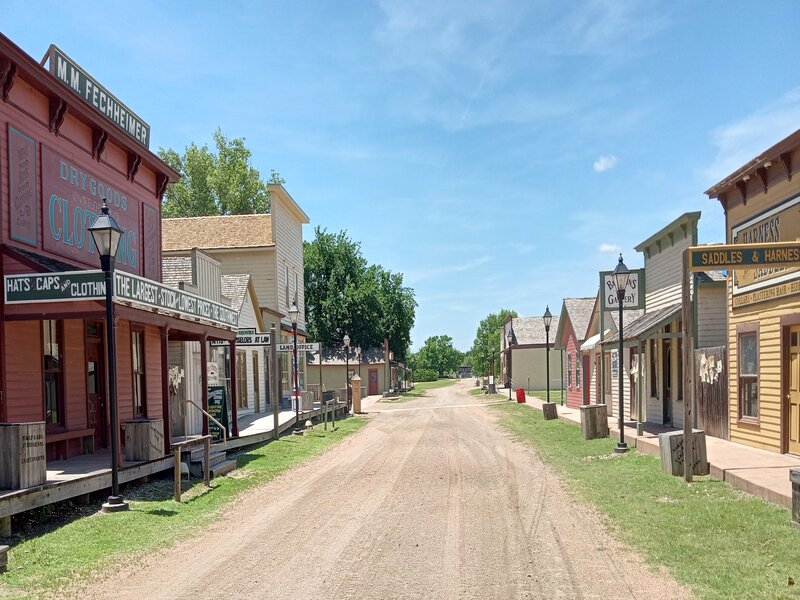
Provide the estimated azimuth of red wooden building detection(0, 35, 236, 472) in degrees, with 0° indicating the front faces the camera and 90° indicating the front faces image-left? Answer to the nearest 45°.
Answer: approximately 315°

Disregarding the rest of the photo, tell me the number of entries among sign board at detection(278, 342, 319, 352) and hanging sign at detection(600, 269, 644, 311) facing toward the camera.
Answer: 2

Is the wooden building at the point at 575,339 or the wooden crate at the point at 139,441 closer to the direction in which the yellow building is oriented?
the wooden crate

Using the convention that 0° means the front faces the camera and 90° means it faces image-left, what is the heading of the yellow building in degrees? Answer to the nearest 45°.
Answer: approximately 45°

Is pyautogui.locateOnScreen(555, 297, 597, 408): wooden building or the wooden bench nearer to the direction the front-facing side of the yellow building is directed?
the wooden bench
